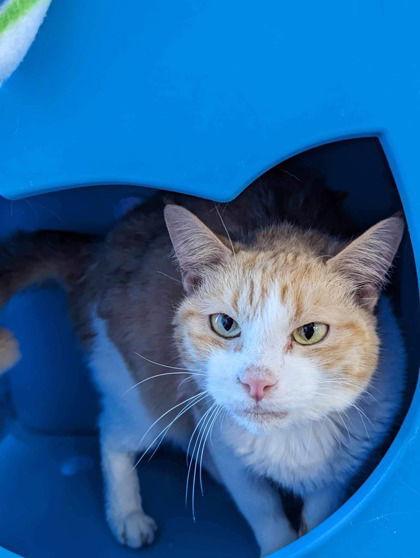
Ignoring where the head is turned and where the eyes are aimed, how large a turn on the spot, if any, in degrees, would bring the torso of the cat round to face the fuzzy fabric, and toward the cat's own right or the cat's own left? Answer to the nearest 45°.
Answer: approximately 90° to the cat's own right

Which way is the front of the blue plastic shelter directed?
toward the camera
